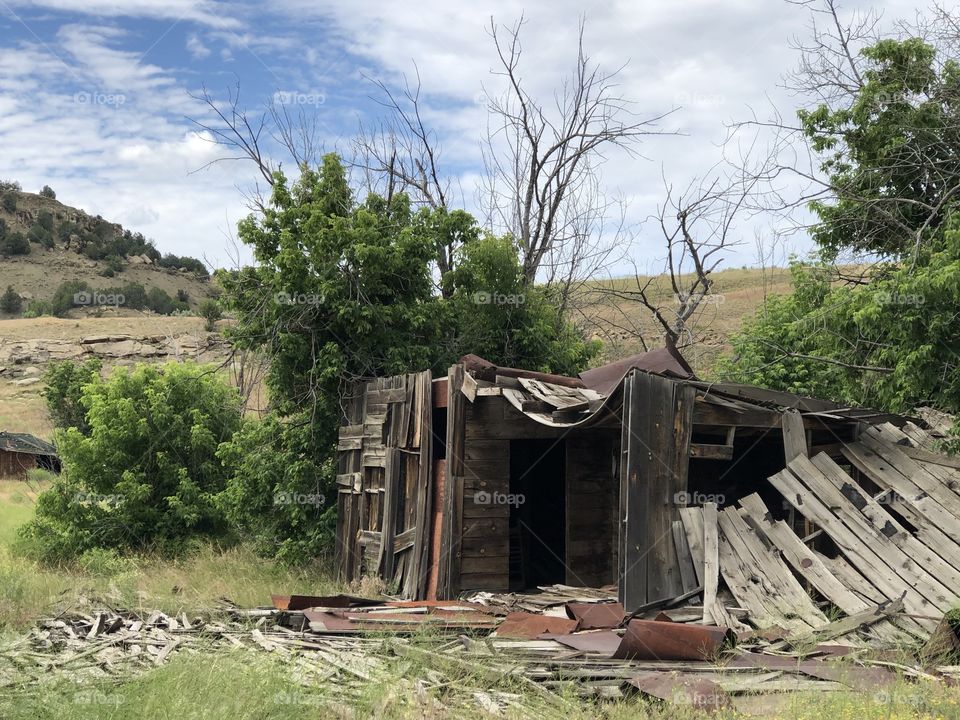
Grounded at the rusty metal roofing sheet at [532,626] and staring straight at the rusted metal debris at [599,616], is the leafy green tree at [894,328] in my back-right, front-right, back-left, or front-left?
front-left

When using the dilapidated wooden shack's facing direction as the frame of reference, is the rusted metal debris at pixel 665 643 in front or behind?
in front

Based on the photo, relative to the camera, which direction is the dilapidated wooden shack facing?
toward the camera

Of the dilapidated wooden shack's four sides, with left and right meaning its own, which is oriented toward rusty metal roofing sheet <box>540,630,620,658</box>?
front

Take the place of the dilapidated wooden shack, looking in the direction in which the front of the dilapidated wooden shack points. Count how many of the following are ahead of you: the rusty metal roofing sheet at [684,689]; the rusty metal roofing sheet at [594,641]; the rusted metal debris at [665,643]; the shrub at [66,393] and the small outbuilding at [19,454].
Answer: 3

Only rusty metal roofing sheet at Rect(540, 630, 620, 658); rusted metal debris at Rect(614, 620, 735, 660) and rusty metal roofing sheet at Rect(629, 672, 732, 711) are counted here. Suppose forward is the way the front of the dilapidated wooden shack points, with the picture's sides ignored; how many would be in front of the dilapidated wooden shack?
3

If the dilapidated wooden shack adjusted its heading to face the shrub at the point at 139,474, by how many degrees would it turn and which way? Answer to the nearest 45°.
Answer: approximately 135° to its right

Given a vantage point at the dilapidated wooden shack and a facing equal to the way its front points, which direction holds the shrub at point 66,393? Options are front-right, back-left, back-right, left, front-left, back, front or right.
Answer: back-right

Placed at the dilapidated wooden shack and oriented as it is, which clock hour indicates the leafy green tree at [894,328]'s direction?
The leafy green tree is roughly at 8 o'clock from the dilapidated wooden shack.

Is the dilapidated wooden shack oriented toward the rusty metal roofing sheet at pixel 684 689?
yes

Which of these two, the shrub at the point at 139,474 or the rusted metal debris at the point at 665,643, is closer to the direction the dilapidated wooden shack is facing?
the rusted metal debris

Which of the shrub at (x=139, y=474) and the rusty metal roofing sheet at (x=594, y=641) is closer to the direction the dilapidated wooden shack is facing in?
the rusty metal roofing sheet

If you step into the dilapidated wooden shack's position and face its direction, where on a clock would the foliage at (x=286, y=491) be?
The foliage is roughly at 4 o'clock from the dilapidated wooden shack.
